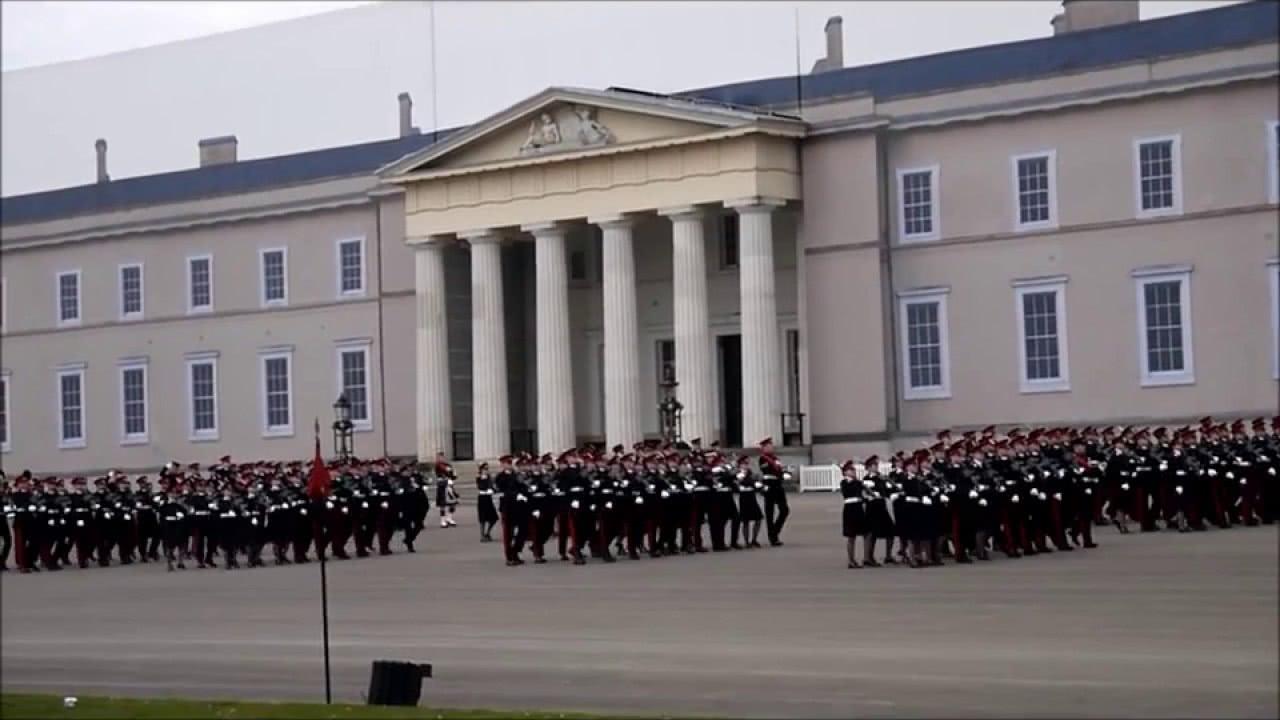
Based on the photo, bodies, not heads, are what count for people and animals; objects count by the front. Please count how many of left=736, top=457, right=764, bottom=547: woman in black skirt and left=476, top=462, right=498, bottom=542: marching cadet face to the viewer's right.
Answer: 0

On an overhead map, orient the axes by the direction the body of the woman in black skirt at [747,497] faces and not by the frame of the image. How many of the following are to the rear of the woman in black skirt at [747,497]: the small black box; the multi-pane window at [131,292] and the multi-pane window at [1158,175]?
1

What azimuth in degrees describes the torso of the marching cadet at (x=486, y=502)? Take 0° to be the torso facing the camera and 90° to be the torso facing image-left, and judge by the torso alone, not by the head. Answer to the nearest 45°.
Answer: approximately 45°

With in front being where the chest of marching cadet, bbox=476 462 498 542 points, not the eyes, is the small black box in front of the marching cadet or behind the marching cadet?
in front

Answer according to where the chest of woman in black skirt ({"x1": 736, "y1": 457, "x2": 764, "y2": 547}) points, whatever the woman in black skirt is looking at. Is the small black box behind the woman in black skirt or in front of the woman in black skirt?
in front
